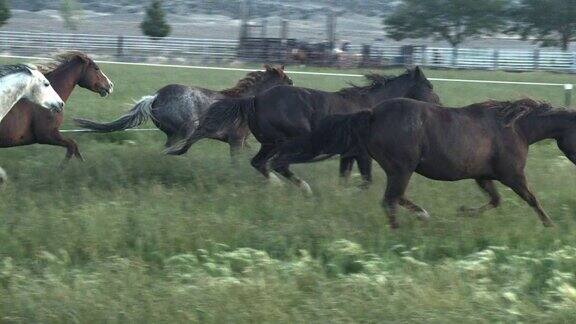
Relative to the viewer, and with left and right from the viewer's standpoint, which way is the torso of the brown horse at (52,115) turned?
facing to the right of the viewer

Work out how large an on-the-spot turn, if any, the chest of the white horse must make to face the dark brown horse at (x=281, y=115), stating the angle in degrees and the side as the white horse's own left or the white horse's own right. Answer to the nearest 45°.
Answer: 0° — it already faces it

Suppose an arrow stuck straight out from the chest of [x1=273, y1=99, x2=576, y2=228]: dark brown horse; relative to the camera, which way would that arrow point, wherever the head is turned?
to the viewer's right

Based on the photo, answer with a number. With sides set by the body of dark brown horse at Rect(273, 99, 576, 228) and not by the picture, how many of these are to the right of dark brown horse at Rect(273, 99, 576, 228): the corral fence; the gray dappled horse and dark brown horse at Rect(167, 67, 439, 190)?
0

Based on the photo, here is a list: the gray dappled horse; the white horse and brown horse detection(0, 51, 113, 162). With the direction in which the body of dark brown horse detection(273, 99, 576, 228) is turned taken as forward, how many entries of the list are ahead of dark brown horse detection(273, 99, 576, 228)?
0

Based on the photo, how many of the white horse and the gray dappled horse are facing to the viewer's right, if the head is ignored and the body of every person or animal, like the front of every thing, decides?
2

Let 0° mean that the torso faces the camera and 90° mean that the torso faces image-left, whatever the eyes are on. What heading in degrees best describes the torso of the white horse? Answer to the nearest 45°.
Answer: approximately 270°

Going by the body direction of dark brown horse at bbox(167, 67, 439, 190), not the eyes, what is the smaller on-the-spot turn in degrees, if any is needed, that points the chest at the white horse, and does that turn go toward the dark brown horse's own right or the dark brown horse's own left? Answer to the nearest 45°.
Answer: approximately 180°

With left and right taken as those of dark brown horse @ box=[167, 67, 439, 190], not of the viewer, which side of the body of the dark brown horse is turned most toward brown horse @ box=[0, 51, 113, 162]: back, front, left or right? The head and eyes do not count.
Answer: back

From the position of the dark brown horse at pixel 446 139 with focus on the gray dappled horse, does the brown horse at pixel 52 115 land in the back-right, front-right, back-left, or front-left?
front-left

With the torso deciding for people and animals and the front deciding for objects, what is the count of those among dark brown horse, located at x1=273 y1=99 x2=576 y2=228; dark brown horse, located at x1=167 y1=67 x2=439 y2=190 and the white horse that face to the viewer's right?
3

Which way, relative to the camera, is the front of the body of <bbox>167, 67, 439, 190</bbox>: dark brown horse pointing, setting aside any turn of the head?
to the viewer's right

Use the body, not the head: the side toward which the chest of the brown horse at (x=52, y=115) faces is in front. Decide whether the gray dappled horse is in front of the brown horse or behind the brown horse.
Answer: in front

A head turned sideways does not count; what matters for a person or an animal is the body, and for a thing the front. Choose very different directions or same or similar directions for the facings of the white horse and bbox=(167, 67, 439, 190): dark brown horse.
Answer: same or similar directions

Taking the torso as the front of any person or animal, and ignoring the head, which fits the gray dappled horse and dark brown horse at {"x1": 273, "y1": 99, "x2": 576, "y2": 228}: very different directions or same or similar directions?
same or similar directions

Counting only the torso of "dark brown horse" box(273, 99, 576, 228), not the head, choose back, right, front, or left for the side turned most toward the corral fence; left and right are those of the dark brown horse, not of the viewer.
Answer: left

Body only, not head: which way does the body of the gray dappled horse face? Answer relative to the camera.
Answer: to the viewer's right

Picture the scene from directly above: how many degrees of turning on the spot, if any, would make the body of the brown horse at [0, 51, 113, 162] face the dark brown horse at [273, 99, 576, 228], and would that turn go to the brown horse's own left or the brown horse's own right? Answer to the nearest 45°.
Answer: approximately 45° to the brown horse's own right
